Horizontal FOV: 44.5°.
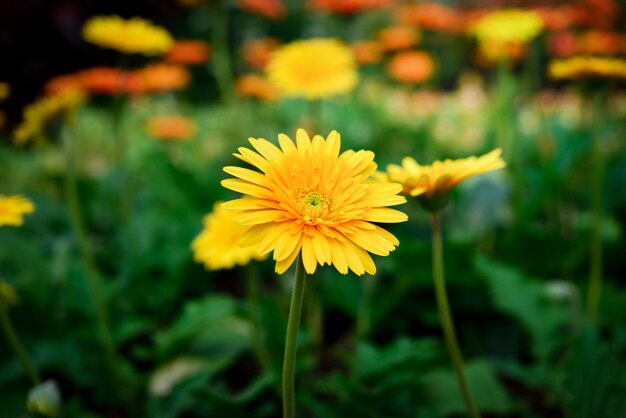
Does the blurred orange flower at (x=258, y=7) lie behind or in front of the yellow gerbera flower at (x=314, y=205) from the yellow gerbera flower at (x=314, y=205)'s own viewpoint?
behind

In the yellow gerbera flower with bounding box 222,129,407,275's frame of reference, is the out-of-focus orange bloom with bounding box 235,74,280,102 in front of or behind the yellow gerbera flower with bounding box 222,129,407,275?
behind

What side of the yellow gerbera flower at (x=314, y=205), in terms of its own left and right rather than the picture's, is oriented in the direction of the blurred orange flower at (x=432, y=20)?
back

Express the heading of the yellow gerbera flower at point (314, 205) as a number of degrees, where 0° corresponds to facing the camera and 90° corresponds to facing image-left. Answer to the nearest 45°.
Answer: approximately 0°

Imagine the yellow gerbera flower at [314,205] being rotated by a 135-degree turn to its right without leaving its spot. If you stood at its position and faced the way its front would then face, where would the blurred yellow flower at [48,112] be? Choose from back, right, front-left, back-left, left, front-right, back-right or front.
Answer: front

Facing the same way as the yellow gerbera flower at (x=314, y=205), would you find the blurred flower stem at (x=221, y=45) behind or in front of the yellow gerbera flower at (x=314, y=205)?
behind

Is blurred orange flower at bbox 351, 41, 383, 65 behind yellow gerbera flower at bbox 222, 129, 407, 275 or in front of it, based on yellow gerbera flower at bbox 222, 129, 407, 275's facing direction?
behind

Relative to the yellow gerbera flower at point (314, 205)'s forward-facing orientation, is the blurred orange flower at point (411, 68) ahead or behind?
behind
